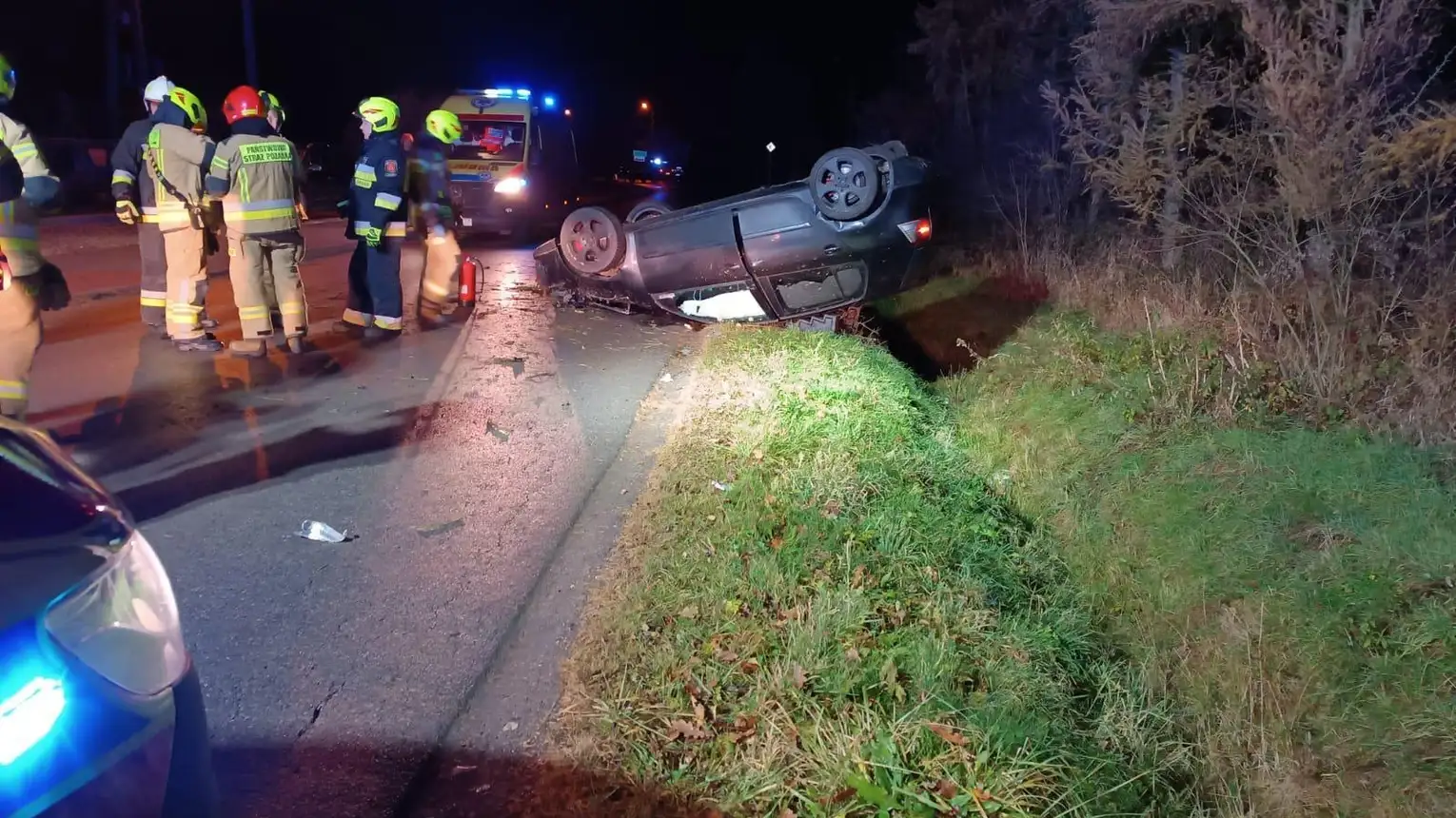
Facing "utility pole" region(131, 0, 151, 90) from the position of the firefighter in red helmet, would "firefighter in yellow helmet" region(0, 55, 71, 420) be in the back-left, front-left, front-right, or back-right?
back-left

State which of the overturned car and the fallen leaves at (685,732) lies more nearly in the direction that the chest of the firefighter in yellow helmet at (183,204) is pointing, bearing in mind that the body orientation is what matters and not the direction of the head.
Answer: the overturned car

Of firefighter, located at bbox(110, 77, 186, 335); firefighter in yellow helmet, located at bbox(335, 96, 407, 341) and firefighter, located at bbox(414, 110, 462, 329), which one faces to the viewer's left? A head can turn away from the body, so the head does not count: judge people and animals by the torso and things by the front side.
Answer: the firefighter in yellow helmet

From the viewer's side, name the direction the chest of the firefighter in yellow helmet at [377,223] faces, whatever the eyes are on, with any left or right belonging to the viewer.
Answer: facing to the left of the viewer

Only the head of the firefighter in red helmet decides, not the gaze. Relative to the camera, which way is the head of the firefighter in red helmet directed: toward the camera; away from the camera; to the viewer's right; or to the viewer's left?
away from the camera
